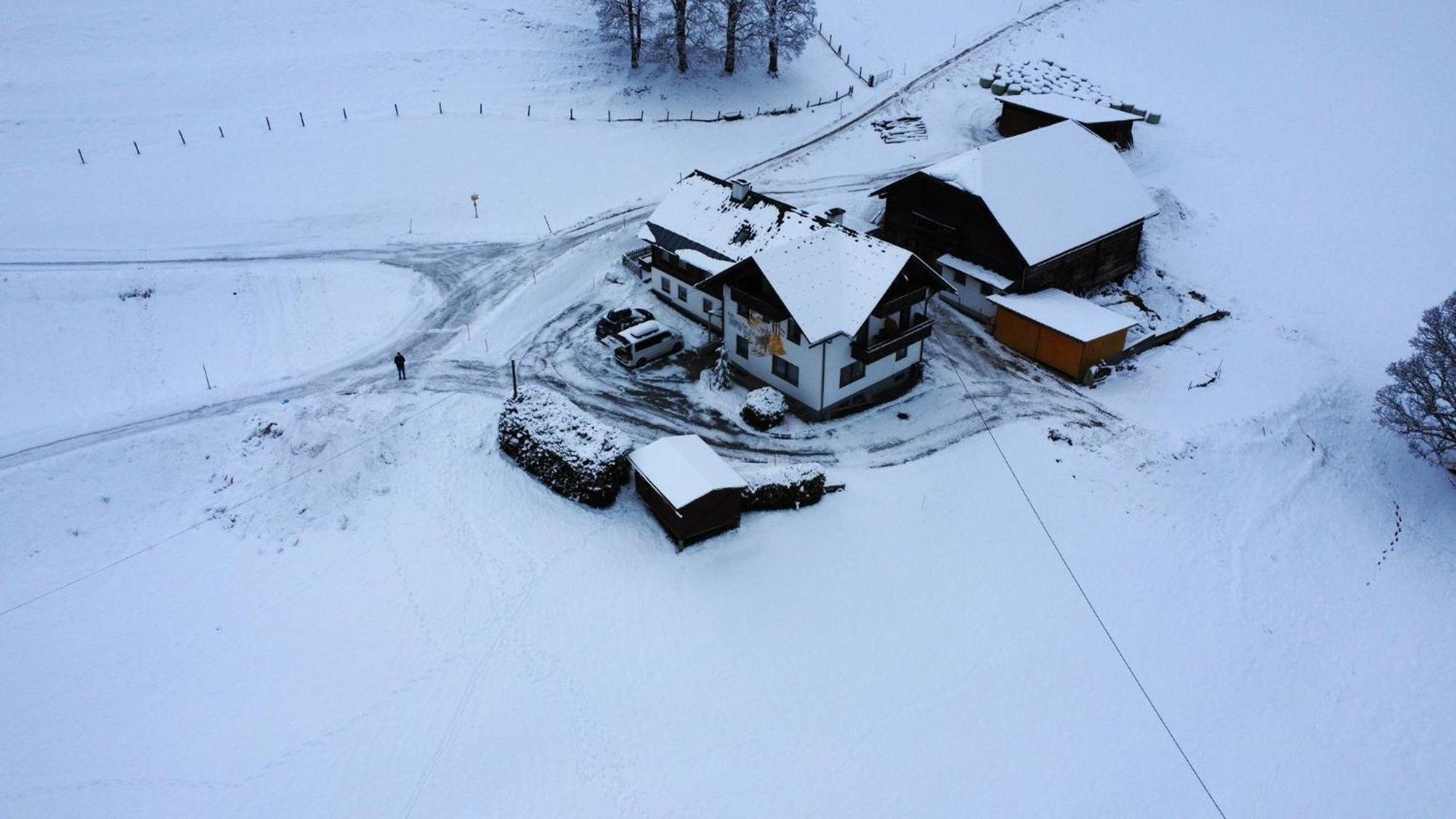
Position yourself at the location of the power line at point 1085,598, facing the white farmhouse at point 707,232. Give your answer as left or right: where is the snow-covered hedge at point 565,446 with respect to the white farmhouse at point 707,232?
left

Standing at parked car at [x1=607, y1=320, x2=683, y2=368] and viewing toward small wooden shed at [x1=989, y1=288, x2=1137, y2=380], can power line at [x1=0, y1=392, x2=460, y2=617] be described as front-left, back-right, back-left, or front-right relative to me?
back-right

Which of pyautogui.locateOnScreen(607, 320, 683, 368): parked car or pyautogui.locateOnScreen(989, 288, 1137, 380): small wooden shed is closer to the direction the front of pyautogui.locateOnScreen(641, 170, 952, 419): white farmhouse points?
the parked car

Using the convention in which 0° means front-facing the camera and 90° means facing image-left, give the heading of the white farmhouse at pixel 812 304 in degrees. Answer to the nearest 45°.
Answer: approximately 45°

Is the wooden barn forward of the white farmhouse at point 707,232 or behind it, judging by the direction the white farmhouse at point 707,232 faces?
behind

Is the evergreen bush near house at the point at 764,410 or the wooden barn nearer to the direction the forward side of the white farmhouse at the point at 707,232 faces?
the evergreen bush near house

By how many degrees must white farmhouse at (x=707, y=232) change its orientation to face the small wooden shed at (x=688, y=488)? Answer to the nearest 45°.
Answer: approximately 45° to its left

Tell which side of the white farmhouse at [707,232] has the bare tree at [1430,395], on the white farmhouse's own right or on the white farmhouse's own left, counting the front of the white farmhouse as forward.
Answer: on the white farmhouse's own left

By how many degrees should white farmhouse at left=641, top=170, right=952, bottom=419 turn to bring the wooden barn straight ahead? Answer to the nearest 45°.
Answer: approximately 180°
